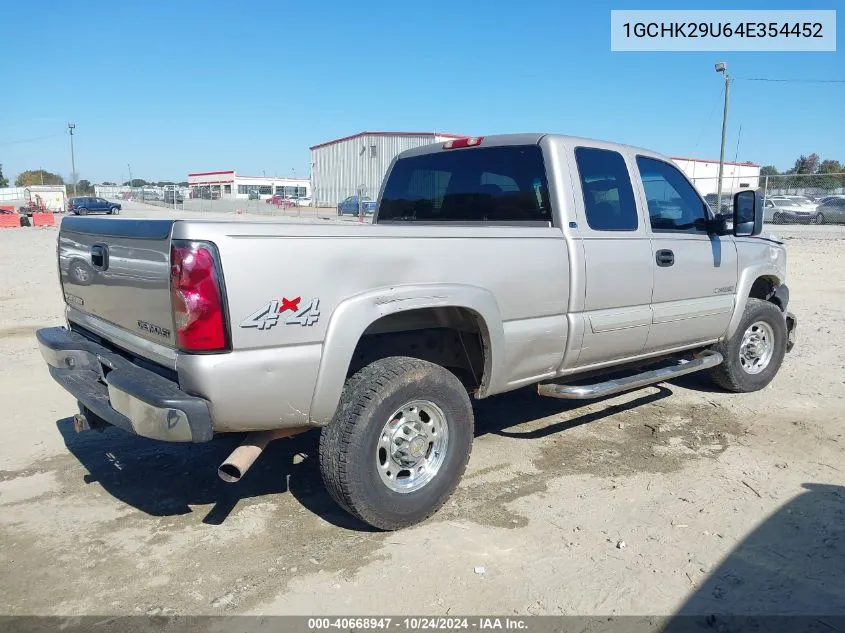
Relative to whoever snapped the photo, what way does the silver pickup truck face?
facing away from the viewer and to the right of the viewer

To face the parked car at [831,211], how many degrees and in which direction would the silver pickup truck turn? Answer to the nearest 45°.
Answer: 0° — it already faces it

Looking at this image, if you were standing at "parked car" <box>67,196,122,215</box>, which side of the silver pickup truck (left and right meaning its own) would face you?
left
